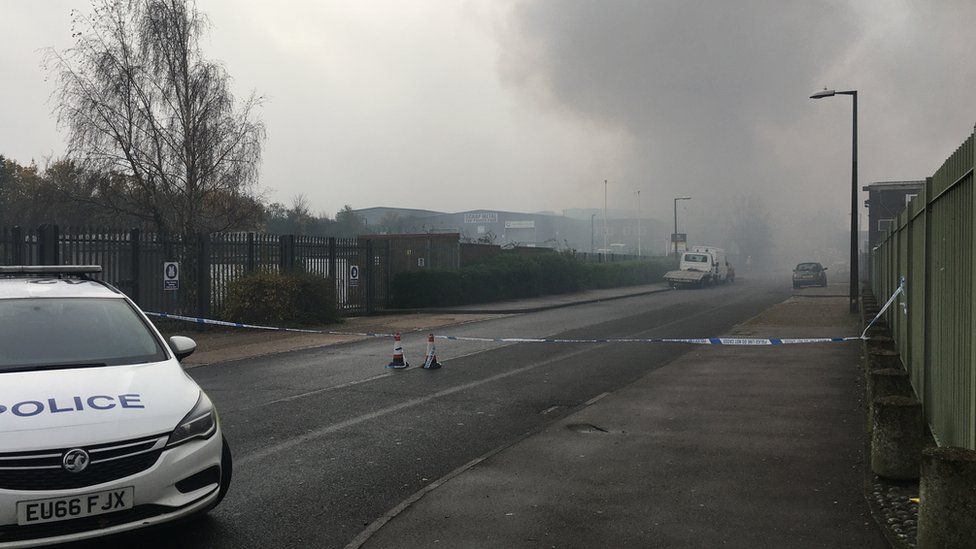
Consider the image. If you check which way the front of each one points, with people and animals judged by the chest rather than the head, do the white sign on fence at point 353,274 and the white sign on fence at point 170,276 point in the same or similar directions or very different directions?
same or similar directions

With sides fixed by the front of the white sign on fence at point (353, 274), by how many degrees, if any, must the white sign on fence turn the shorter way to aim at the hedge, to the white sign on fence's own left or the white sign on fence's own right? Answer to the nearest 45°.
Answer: approximately 135° to the white sign on fence's own left

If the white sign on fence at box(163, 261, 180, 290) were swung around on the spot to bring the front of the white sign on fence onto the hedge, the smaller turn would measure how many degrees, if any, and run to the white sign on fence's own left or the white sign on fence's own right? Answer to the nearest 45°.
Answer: approximately 135° to the white sign on fence's own left

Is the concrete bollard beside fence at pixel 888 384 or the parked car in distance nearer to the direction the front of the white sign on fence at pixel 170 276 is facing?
the concrete bollard beside fence

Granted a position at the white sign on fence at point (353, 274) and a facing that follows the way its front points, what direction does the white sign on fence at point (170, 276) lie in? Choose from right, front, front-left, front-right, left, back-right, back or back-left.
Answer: front-right

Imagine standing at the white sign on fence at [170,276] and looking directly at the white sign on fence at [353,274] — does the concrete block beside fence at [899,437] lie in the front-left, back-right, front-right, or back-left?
back-right

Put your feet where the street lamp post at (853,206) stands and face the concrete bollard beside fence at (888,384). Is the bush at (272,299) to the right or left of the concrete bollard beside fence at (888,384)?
right

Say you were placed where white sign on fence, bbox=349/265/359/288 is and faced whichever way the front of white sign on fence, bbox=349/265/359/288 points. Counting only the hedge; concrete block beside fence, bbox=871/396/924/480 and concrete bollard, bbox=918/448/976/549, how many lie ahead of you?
2

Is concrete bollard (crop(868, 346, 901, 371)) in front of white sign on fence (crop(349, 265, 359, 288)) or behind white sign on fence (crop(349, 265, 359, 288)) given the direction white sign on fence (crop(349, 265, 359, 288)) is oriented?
in front

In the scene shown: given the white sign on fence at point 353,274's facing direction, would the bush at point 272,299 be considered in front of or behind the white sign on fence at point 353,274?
in front

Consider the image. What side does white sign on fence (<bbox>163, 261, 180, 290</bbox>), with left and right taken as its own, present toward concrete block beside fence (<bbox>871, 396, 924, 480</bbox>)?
front

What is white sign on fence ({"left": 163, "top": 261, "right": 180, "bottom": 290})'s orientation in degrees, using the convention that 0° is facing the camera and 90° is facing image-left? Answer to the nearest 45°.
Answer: approximately 0°
